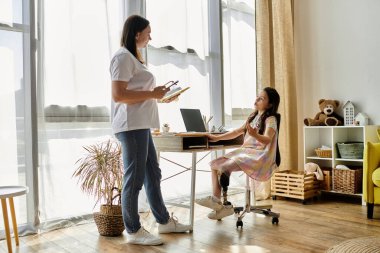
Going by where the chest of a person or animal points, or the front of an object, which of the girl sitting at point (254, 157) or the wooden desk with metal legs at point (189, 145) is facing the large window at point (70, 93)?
the girl sitting

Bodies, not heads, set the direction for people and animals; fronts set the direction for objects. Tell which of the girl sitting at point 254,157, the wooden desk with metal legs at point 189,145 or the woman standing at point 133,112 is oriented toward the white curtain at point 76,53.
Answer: the girl sitting

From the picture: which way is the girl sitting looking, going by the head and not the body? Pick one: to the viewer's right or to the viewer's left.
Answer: to the viewer's left

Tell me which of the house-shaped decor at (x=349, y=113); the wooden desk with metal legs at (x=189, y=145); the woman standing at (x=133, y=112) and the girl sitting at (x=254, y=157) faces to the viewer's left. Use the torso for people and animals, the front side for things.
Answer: the girl sitting

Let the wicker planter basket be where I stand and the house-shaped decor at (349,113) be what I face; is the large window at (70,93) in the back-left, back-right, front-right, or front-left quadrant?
back-left

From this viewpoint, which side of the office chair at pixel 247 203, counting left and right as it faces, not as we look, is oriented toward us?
left

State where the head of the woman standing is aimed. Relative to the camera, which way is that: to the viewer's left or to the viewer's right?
to the viewer's right

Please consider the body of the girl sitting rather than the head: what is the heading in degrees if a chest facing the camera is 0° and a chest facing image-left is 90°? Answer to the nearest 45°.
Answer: approximately 90°

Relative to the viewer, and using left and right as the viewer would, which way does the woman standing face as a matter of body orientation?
facing to the right of the viewer

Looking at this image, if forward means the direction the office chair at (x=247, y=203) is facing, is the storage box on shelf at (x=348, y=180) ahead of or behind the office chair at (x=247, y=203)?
behind
